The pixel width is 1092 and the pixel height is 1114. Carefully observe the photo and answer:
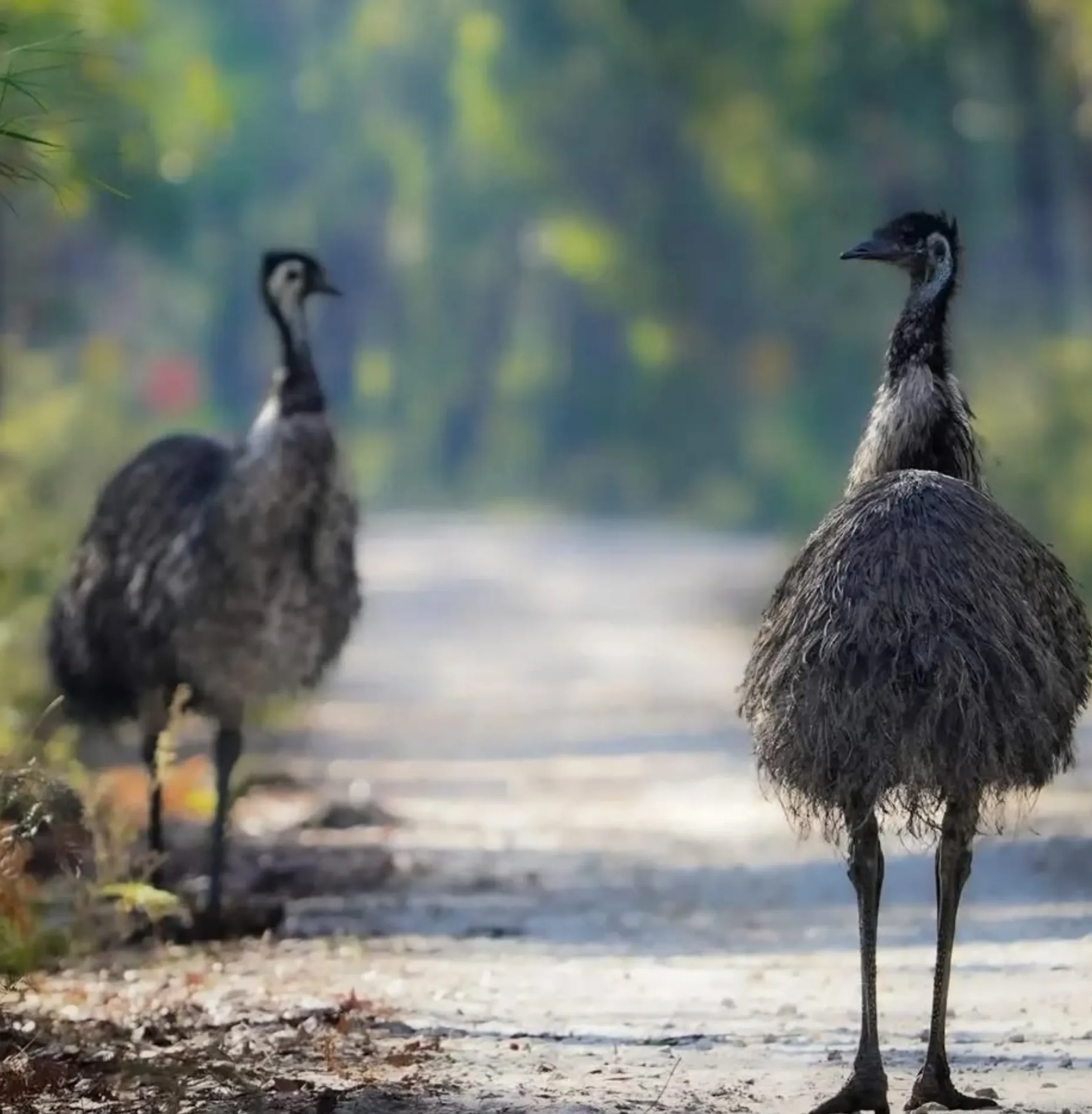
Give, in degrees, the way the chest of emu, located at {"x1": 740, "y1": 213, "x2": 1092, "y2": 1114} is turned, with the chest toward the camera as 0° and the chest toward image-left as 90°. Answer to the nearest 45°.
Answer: approximately 180°

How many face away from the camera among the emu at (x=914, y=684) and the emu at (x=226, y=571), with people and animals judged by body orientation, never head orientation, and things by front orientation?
1

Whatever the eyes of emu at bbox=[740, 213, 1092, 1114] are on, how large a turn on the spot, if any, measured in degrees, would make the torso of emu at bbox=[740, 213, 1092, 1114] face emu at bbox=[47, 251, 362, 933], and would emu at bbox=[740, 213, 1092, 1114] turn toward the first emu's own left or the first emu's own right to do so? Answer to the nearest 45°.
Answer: approximately 45° to the first emu's own left

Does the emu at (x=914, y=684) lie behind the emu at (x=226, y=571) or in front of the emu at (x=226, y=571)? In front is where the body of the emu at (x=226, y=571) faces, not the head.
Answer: in front

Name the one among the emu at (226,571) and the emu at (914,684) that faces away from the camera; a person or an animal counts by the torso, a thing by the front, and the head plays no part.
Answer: the emu at (914,684)
